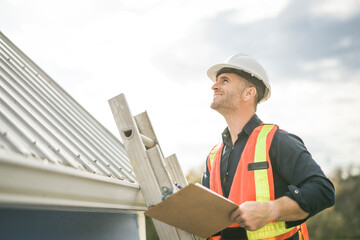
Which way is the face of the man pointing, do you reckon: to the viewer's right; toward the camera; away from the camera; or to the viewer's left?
to the viewer's left

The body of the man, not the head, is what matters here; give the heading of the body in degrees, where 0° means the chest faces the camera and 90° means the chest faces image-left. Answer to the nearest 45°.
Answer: approximately 45°
